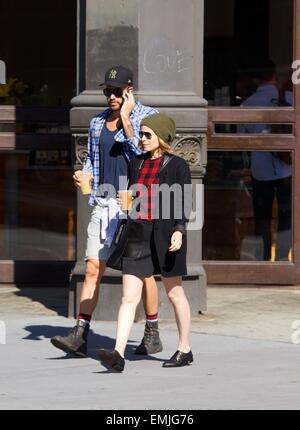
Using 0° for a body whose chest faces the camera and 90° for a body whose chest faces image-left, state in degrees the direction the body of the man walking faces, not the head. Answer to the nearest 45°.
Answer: approximately 45°

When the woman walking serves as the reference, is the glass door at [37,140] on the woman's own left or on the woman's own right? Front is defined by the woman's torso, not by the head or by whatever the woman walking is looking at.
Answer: on the woman's own right

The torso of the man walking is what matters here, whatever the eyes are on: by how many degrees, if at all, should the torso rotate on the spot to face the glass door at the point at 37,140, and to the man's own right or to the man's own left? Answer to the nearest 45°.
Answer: approximately 135° to the man's own right

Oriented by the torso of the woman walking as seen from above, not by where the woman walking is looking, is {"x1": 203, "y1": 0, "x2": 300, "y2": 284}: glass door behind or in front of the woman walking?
behind

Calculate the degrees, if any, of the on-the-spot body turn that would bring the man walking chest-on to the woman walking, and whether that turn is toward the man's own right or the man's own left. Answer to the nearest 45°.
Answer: approximately 90° to the man's own left

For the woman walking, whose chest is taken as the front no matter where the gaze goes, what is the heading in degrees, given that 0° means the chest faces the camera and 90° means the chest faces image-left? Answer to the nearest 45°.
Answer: approximately 45°

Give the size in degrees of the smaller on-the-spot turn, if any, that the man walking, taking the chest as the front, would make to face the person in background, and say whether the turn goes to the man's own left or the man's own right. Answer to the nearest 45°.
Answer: approximately 180°
